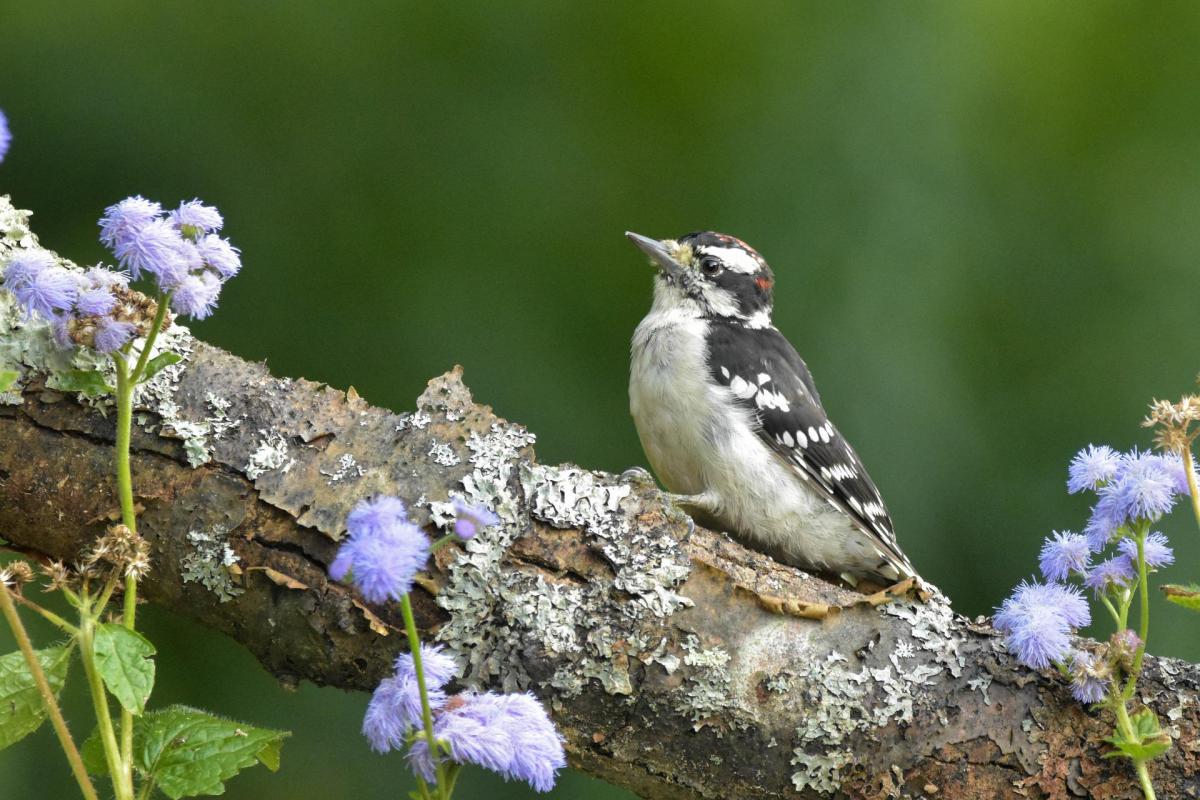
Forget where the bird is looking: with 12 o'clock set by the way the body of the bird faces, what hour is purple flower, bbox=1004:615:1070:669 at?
The purple flower is roughly at 8 o'clock from the bird.

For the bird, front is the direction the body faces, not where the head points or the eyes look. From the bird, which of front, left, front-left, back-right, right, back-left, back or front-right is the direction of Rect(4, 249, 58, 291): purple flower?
front-left

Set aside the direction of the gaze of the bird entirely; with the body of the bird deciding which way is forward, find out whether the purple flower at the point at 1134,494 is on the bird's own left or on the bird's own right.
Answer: on the bird's own left

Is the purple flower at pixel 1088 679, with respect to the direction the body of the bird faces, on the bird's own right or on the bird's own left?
on the bird's own left

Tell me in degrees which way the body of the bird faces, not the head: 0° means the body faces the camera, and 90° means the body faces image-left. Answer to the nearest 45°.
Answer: approximately 90°

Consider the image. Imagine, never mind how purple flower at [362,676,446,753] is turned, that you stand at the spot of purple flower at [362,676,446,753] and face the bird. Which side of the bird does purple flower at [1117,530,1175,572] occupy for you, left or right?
right

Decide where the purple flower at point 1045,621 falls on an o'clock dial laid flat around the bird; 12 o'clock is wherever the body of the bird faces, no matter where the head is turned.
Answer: The purple flower is roughly at 8 o'clock from the bird.

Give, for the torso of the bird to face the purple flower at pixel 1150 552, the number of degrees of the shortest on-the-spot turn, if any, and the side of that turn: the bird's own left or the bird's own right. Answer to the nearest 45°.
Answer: approximately 135° to the bird's own left
